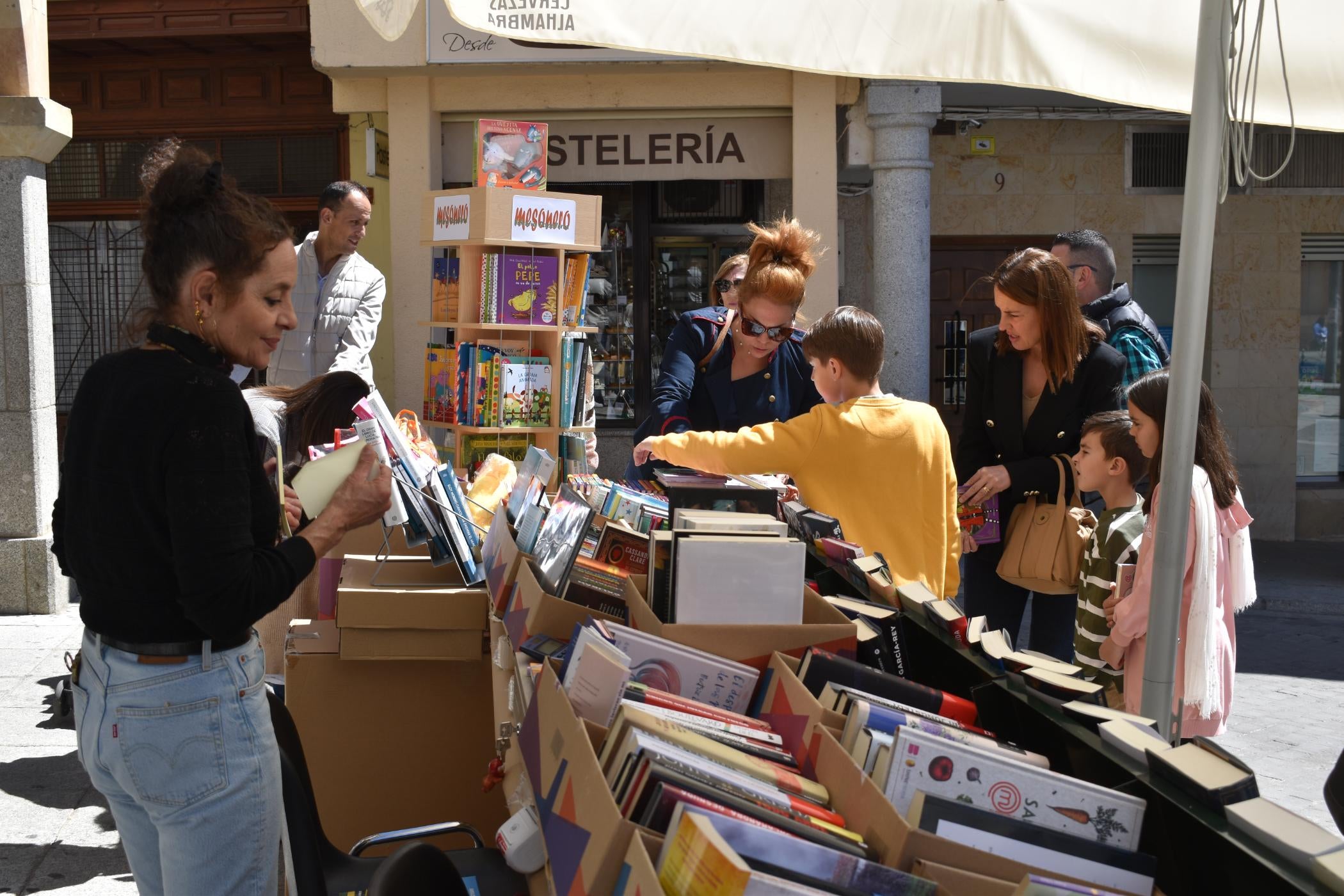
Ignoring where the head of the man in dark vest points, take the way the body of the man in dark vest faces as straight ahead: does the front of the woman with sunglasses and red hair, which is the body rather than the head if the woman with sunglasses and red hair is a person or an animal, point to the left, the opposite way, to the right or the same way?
to the left

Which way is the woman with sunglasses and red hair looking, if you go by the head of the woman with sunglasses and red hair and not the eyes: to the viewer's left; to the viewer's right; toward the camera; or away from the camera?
toward the camera

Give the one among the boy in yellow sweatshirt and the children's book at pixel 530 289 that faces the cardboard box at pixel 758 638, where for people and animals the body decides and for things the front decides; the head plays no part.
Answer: the children's book

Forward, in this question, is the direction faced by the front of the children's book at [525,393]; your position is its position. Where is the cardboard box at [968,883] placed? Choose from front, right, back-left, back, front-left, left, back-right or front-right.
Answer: front

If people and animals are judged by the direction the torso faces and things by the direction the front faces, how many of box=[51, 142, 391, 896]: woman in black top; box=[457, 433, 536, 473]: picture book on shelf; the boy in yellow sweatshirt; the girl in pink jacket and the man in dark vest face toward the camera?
1

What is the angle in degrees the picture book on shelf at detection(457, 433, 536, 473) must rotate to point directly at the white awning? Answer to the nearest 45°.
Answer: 0° — it already faces it

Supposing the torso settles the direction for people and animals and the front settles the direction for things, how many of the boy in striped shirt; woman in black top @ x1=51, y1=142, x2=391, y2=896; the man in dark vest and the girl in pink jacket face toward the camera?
0

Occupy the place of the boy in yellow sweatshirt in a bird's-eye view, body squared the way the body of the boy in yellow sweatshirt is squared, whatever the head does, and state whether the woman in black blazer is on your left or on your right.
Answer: on your right

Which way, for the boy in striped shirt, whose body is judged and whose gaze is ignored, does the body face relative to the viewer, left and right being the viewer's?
facing to the left of the viewer

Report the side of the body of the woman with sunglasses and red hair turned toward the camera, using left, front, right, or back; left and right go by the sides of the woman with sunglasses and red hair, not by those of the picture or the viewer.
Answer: front

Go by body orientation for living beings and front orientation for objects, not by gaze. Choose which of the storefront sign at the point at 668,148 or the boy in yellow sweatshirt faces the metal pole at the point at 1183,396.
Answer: the storefront sign

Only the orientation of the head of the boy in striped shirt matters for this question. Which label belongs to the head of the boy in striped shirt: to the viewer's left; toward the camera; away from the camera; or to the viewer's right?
to the viewer's left

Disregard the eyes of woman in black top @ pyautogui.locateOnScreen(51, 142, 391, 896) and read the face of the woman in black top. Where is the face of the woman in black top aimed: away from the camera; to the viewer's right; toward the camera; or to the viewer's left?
to the viewer's right

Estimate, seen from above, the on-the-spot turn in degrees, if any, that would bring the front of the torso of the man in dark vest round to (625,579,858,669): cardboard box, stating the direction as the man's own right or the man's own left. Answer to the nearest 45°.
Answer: approximately 90° to the man's own left

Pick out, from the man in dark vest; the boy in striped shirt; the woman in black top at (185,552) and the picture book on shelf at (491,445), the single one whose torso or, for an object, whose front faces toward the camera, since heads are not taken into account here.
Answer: the picture book on shelf

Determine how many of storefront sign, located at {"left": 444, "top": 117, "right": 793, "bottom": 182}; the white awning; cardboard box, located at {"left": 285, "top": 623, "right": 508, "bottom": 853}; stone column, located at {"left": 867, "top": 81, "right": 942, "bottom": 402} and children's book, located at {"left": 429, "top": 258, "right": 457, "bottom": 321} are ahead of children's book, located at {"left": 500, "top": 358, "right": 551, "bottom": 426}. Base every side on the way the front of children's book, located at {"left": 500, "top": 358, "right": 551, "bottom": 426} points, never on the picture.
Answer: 2

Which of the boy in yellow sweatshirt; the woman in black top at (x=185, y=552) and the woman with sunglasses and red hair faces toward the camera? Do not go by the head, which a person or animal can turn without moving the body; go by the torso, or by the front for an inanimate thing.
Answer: the woman with sunglasses and red hair

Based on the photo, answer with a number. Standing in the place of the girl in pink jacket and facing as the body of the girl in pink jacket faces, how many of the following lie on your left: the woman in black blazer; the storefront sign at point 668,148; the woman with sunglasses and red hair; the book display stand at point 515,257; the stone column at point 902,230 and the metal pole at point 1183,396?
1

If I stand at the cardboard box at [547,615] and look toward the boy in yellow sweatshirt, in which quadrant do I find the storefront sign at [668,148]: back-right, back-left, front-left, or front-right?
front-left

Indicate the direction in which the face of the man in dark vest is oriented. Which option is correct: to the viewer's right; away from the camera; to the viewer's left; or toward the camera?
to the viewer's left

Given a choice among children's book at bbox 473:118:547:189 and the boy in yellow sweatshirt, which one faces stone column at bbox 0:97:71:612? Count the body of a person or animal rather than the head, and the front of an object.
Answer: the boy in yellow sweatshirt

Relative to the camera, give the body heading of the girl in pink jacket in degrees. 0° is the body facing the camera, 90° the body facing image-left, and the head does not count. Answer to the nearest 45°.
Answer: approximately 90°
